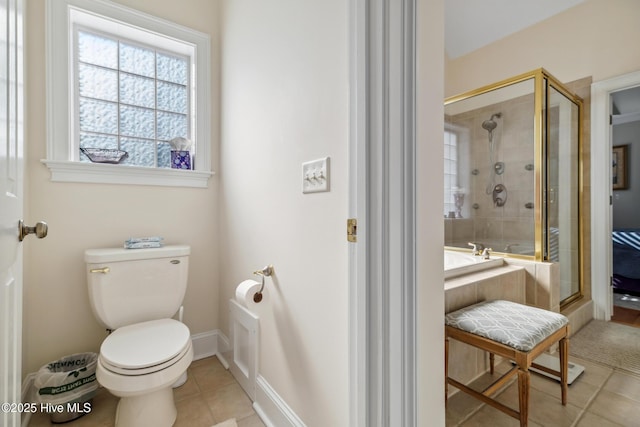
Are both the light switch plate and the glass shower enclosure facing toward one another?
no

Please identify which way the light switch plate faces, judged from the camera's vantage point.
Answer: facing the viewer and to the left of the viewer

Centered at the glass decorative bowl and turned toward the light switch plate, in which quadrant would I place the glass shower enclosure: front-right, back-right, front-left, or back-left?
front-left

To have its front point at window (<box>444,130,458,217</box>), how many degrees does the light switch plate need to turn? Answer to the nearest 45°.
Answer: approximately 180°

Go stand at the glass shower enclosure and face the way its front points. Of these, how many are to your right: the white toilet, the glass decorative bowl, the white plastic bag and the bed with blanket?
3

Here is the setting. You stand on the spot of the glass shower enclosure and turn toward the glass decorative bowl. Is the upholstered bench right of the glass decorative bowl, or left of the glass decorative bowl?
left

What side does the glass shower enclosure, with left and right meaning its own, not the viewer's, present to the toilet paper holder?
right

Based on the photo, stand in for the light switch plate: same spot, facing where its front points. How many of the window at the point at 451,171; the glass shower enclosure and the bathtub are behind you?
3

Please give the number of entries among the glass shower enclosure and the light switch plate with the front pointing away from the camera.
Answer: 0

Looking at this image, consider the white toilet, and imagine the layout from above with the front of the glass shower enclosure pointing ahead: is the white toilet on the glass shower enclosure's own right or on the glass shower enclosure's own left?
on the glass shower enclosure's own right

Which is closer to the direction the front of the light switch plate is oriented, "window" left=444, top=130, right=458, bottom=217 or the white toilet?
the white toilet

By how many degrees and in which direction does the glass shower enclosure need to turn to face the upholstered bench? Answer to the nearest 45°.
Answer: approximately 45° to its right

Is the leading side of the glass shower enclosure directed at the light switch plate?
no

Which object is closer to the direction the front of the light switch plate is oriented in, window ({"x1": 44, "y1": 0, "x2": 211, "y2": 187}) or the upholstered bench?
the window

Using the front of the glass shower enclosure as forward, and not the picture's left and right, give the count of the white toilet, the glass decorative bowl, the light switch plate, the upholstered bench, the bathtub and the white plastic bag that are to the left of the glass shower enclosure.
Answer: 0

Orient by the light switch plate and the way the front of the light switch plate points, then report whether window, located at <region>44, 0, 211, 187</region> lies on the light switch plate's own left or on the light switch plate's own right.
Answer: on the light switch plate's own right

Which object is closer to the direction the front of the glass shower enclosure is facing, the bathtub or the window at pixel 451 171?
the bathtub

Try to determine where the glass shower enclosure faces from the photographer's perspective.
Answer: facing the viewer and to the right of the viewer

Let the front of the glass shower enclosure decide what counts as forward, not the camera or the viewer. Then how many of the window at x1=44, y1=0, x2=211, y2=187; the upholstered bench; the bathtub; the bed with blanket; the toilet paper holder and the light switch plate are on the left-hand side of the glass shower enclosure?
1
